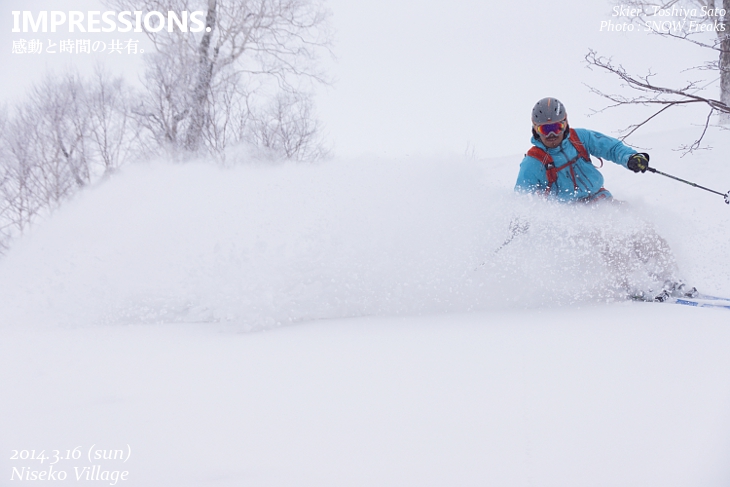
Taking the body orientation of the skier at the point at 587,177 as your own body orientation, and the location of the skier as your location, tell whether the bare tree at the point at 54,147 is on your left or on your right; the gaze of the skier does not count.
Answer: on your right

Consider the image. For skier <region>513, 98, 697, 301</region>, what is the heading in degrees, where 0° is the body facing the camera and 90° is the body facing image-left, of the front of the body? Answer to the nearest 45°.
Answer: approximately 0°
